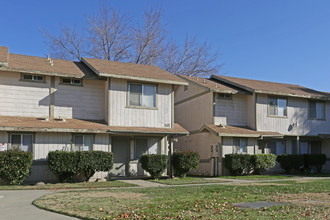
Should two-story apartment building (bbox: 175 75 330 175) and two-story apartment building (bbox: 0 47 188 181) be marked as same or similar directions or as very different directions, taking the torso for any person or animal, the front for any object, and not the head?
same or similar directions

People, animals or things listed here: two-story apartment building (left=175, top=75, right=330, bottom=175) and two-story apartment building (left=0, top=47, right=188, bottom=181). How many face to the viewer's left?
0

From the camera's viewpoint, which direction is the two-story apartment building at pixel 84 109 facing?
toward the camera

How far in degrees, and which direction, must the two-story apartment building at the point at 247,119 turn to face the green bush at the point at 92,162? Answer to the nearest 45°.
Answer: approximately 90° to its right

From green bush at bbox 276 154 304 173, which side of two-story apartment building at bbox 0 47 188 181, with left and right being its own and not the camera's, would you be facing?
left

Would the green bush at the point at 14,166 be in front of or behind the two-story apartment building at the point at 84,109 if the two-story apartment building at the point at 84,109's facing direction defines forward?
in front
